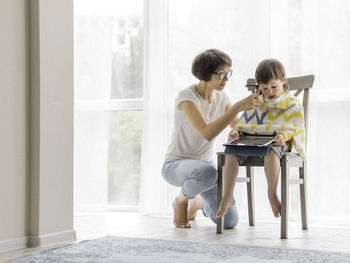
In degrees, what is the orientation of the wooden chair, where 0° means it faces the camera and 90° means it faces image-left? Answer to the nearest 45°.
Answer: approximately 45°

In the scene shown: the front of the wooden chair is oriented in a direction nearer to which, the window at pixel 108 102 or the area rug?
the area rug

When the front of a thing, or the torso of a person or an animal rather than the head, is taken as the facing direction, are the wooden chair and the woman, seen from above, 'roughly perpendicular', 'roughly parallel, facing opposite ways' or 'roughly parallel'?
roughly perpendicular

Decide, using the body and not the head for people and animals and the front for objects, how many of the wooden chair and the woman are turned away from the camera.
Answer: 0

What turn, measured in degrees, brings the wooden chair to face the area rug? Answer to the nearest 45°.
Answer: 0° — it already faces it

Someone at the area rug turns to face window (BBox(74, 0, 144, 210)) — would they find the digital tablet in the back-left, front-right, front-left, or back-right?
front-right

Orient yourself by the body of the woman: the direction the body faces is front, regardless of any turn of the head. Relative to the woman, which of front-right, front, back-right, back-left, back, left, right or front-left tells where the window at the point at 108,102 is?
back

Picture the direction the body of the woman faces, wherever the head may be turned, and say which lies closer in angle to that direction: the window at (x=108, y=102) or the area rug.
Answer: the area rug

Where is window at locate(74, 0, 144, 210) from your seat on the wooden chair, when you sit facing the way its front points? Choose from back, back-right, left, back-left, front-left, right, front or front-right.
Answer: right
